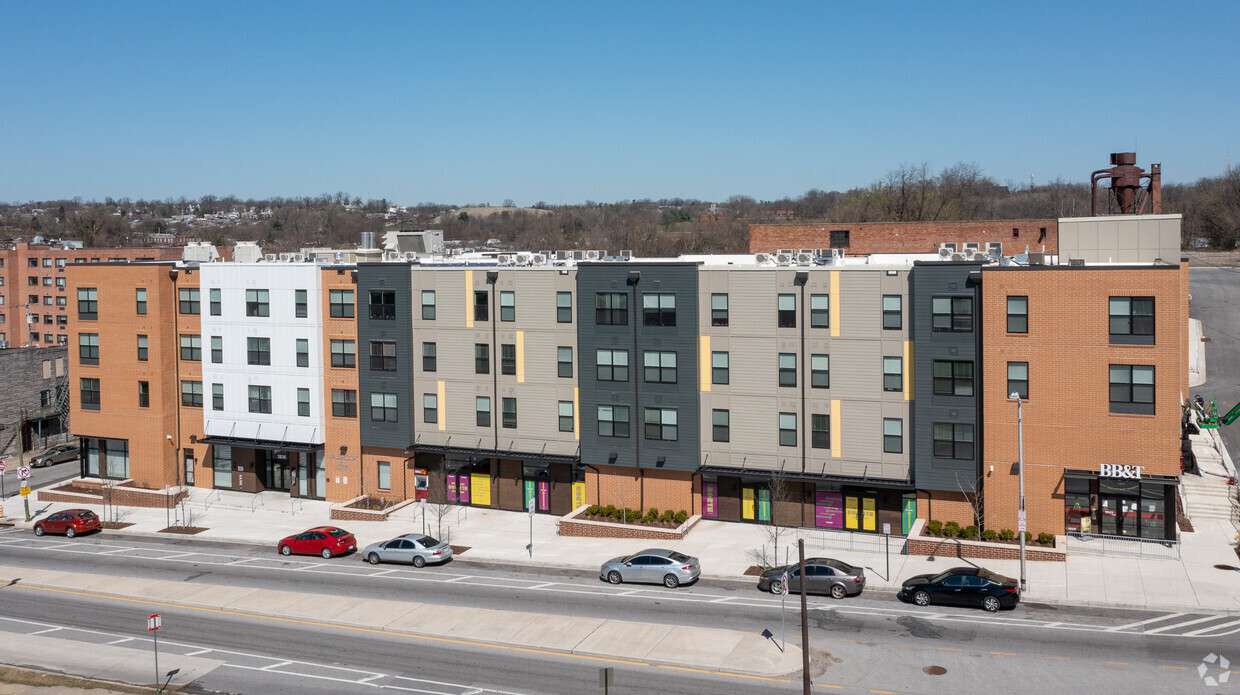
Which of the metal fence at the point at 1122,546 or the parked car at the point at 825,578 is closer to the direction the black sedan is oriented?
the parked car

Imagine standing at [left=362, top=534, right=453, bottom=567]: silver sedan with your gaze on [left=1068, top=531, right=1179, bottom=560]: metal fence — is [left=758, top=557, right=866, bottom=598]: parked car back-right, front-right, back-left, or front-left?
front-right

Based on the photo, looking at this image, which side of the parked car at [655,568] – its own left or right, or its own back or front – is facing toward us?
left

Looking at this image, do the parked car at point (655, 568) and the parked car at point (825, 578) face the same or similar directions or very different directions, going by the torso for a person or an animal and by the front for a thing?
same or similar directions

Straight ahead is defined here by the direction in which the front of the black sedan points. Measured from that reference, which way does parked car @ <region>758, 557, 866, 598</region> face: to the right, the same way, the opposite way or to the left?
the same way

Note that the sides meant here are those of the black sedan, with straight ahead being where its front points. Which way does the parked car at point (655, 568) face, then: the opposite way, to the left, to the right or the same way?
the same way

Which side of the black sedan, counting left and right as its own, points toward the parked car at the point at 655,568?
front

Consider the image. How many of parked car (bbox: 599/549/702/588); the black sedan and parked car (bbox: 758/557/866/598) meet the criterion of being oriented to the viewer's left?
3

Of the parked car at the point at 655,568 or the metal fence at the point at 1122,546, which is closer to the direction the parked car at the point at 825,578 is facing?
the parked car

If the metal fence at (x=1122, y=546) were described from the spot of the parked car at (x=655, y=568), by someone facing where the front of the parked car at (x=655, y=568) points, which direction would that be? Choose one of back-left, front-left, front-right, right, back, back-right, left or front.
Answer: back

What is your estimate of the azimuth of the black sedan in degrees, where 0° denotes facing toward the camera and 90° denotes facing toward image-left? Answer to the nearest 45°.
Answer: approximately 90°

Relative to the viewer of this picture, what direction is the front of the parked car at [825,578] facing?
facing to the left of the viewer

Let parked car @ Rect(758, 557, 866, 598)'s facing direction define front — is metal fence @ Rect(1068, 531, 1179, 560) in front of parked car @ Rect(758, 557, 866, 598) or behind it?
behind

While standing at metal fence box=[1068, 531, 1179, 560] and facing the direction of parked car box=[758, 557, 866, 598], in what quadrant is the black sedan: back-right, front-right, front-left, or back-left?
front-left
